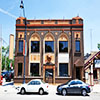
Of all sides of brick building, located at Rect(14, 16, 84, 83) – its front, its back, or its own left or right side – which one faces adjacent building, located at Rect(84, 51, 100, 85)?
left

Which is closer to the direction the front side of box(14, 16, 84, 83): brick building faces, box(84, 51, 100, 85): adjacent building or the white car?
the white car

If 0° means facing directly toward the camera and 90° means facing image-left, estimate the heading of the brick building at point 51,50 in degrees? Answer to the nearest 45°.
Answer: approximately 0°

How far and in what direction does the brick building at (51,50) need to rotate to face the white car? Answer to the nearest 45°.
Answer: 0° — it already faces it

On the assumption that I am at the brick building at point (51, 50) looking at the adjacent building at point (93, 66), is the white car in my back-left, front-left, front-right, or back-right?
back-right
